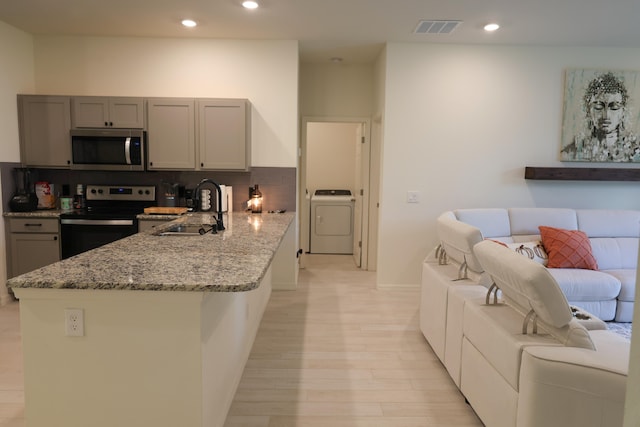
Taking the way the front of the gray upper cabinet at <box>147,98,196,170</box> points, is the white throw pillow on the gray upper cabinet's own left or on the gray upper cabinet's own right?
on the gray upper cabinet's own left

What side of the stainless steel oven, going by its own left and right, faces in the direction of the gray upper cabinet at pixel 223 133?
left

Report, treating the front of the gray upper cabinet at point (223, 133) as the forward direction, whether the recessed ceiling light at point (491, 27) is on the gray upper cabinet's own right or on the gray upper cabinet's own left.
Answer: on the gray upper cabinet's own left

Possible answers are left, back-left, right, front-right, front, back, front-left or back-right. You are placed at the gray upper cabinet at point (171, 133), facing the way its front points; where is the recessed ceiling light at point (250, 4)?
front-left

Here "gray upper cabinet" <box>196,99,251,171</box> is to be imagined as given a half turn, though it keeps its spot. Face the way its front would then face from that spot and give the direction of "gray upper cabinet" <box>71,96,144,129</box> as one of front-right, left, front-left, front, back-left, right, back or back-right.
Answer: left

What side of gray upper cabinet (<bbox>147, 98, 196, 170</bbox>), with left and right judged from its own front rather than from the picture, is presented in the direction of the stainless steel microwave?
right

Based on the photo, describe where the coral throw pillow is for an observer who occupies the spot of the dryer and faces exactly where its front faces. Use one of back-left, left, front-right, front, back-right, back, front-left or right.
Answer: front-left

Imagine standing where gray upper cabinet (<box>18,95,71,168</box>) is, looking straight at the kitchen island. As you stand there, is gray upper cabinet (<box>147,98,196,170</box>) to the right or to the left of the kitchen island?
left

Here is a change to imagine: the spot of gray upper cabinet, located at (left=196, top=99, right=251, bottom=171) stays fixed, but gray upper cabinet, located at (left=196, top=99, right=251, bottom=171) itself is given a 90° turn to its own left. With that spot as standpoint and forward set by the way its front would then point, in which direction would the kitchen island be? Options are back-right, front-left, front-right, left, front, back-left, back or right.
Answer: right

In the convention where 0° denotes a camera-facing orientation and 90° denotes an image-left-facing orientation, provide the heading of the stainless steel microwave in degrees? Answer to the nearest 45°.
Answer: approximately 0°

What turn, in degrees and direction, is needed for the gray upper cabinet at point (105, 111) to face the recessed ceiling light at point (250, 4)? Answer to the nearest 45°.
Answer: approximately 45° to its left
